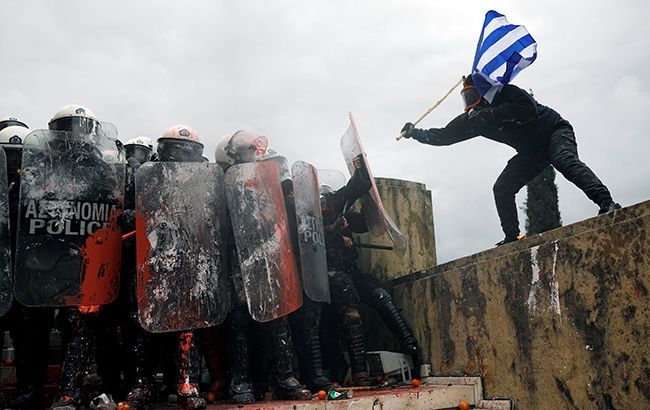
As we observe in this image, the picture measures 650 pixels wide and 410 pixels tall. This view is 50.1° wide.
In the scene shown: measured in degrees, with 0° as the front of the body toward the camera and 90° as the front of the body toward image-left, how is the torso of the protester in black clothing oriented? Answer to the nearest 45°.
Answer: approximately 90°
